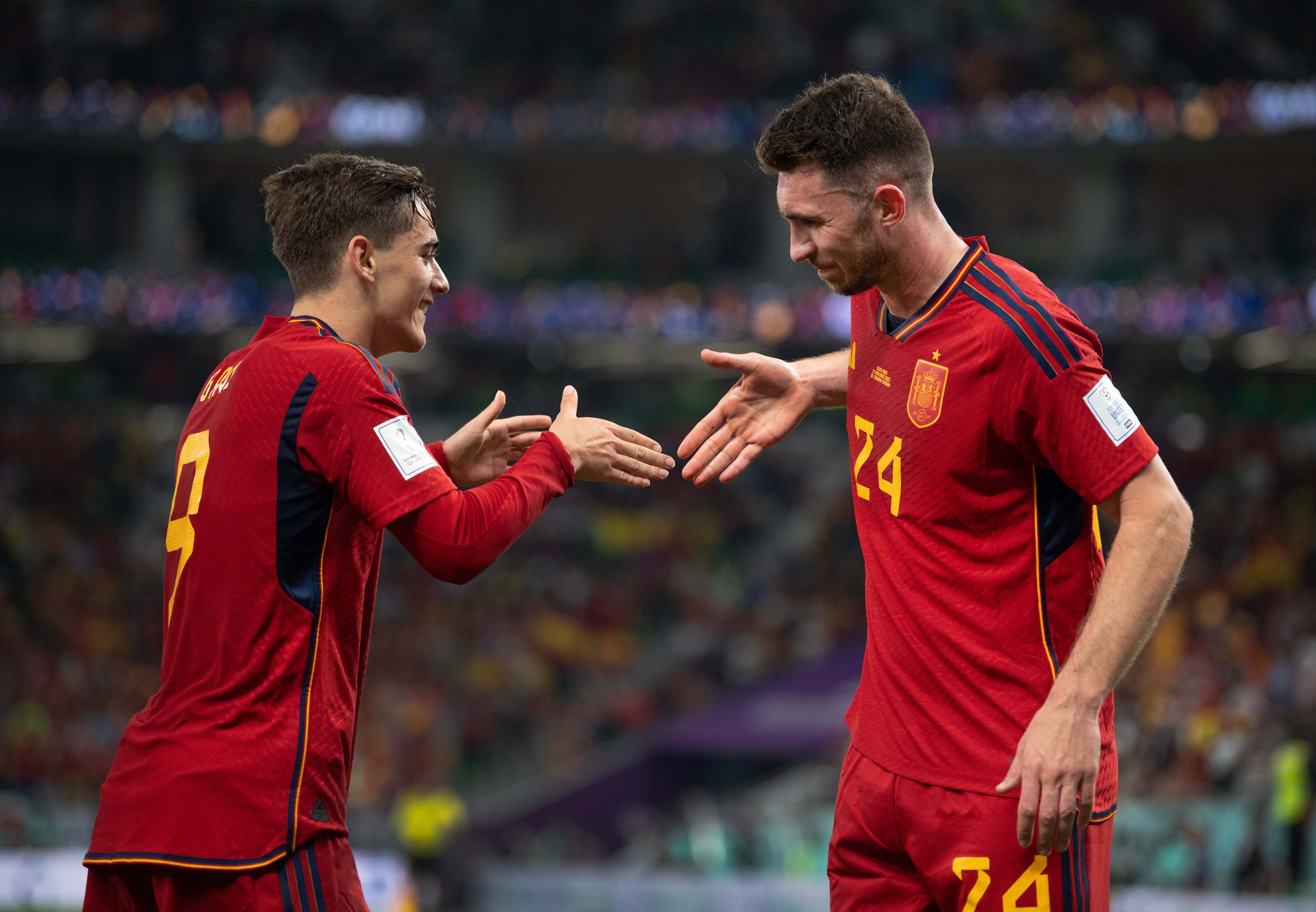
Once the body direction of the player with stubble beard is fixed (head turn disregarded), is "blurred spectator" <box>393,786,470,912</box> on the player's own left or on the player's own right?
on the player's own right

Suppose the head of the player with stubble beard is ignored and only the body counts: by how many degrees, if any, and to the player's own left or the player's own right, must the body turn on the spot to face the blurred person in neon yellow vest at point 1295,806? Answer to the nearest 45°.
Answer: approximately 135° to the player's own right

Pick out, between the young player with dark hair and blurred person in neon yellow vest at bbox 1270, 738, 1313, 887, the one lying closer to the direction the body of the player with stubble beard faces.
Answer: the young player with dark hair

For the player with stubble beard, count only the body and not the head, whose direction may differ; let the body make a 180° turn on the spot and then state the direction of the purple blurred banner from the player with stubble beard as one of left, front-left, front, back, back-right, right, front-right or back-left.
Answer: front-left

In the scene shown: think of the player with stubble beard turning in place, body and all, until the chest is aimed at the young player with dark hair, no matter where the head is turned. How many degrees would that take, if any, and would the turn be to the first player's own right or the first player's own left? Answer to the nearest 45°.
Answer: approximately 45° to the first player's own right

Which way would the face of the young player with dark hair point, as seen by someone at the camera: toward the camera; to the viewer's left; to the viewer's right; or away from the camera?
to the viewer's right

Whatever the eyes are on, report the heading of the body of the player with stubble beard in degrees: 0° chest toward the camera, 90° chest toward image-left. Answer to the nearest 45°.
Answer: approximately 45°

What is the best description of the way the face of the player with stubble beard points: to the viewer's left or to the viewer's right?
to the viewer's left

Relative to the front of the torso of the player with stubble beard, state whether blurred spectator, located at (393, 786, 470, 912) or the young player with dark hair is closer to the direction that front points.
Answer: the young player with dark hair
